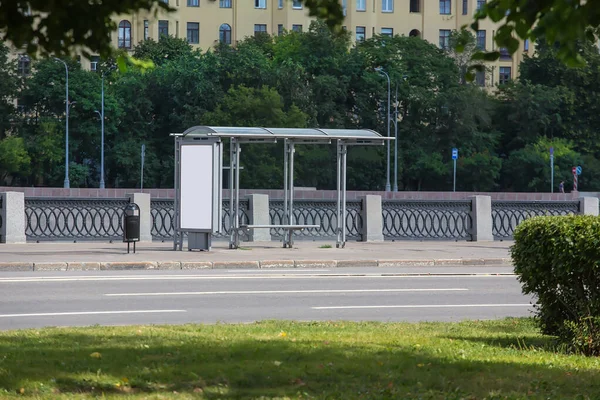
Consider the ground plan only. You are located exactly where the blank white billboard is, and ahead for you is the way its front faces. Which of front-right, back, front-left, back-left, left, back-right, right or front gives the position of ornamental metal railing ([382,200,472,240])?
back-left

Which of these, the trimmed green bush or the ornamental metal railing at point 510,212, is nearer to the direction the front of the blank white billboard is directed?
the trimmed green bush

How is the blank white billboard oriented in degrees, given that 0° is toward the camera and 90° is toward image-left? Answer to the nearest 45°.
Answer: approximately 0°

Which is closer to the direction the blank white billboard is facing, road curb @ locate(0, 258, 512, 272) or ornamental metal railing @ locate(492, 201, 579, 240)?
the road curb

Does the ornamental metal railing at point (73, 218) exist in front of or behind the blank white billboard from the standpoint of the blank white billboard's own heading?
behind

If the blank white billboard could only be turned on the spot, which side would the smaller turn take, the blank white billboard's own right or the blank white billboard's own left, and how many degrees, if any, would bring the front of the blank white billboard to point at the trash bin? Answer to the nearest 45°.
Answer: approximately 45° to the blank white billboard's own right

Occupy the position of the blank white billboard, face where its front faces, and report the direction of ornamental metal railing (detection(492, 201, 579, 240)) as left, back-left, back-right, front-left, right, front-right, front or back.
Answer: back-left

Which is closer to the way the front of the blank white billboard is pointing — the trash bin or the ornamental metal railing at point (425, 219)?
the trash bin

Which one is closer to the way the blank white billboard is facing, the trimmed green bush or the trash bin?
the trimmed green bush
